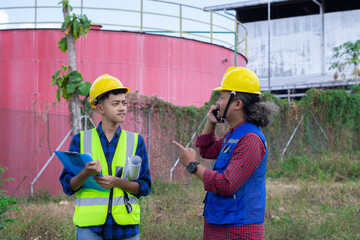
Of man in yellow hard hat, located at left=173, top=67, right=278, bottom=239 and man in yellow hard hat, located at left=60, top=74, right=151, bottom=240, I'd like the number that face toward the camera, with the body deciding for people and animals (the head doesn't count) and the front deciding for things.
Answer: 1

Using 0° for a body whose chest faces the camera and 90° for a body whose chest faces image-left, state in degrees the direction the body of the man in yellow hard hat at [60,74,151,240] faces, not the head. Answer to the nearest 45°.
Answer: approximately 0°

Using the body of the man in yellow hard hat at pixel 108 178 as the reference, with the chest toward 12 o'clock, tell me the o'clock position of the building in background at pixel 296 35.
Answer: The building in background is roughly at 7 o'clock from the man in yellow hard hat.

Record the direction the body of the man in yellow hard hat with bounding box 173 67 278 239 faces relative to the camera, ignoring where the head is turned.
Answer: to the viewer's left

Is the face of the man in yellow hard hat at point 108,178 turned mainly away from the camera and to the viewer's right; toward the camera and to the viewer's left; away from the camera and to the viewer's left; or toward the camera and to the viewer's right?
toward the camera and to the viewer's right

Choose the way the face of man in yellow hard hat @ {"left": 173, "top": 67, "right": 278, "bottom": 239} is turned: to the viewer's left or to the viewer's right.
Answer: to the viewer's left

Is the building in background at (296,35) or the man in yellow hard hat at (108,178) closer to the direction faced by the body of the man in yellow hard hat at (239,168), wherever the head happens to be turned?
the man in yellow hard hat at (108,178)

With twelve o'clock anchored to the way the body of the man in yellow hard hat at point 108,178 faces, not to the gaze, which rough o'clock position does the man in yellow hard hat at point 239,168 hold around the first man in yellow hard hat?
The man in yellow hard hat at point 239,168 is roughly at 10 o'clock from the man in yellow hard hat at point 108,178.

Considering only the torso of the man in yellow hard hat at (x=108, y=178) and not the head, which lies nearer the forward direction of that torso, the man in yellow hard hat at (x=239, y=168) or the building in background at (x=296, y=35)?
the man in yellow hard hat at (x=239, y=168)

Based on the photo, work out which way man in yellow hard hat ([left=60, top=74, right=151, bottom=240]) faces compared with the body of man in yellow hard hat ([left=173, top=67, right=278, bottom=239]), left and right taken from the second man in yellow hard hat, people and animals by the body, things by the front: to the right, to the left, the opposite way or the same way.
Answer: to the left

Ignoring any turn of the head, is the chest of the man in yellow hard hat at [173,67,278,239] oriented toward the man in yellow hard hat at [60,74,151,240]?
yes

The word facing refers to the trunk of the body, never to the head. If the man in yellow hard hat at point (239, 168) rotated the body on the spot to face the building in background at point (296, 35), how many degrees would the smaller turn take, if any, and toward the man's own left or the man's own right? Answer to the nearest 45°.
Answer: approximately 90° to the man's own right
